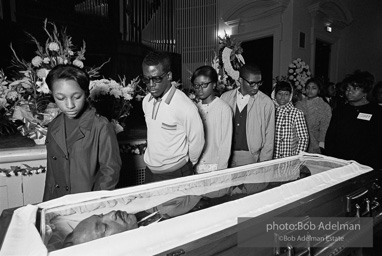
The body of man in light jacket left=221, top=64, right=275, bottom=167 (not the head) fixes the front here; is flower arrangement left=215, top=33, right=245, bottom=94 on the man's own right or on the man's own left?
on the man's own right

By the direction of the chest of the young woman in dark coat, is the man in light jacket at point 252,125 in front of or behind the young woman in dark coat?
behind

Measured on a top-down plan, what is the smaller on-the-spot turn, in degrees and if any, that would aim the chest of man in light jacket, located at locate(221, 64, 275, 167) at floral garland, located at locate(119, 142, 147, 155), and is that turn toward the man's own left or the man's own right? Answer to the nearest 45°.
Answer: approximately 45° to the man's own right

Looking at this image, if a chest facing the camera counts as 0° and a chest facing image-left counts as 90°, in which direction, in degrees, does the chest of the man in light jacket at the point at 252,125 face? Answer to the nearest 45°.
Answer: approximately 45°

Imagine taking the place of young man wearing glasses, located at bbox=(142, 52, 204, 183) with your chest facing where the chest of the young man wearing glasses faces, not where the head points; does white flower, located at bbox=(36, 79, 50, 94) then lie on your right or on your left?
on your right

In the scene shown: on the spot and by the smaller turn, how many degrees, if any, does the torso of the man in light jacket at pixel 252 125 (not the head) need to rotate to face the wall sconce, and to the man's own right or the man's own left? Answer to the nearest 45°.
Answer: approximately 135° to the man's own right
